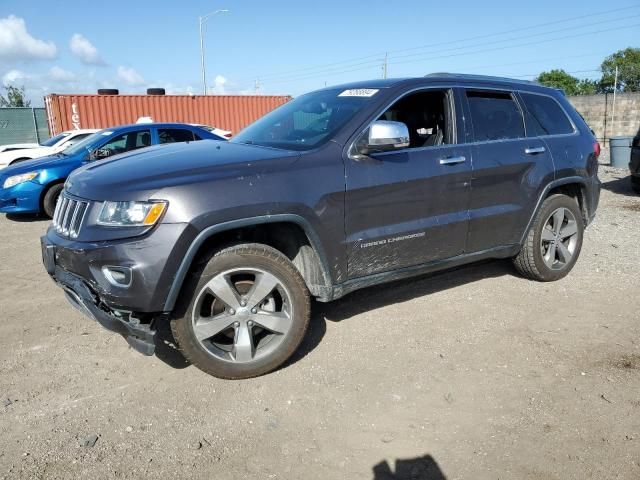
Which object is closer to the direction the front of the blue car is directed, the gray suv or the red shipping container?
the gray suv

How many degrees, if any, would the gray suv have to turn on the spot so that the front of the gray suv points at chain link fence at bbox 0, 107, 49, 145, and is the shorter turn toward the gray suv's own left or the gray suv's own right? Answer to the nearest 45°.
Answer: approximately 90° to the gray suv's own right

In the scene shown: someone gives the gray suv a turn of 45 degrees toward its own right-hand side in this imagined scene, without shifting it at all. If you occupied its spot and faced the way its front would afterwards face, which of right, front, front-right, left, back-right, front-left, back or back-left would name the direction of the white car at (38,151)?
front-right

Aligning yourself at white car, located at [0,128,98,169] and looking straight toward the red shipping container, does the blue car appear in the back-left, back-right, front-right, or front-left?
back-right

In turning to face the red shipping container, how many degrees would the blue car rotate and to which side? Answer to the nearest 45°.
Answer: approximately 135° to its right

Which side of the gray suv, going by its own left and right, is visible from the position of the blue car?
right
